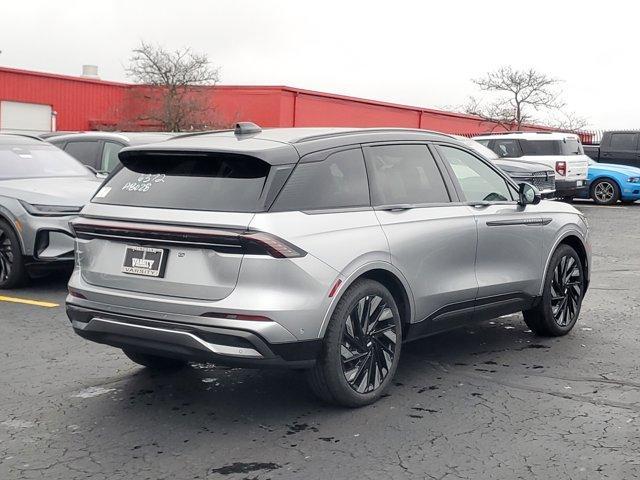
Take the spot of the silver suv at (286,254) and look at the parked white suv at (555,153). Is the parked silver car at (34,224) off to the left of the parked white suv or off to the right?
left

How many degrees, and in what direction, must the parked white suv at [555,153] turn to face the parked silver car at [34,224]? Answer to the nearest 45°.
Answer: approximately 135° to its left

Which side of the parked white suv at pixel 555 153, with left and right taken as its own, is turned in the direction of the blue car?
right

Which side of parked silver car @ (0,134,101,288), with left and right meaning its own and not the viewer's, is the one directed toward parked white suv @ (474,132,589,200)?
left

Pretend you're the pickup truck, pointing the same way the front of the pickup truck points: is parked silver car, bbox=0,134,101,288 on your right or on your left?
on your right

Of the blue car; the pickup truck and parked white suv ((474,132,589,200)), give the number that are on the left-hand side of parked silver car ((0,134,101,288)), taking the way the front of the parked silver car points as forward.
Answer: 3

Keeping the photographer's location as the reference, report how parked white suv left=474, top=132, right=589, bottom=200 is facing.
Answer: facing away from the viewer and to the left of the viewer

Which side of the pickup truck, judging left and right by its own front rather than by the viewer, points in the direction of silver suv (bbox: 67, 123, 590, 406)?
right

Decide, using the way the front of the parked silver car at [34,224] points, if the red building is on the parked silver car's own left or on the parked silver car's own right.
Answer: on the parked silver car's own left

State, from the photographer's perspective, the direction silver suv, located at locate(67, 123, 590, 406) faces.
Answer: facing away from the viewer and to the right of the viewer
